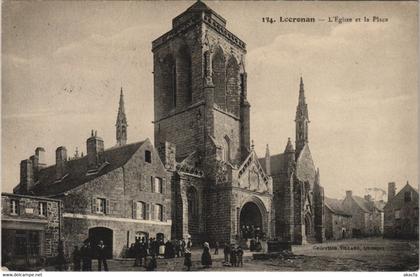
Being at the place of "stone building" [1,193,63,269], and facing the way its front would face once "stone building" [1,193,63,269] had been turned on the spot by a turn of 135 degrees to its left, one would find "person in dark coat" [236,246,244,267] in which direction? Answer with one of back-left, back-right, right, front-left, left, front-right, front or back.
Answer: right

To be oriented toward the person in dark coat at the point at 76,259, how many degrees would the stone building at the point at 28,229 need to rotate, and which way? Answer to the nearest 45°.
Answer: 0° — it already faces them

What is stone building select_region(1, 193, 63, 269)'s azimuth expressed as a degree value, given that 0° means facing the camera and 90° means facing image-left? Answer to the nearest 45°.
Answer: approximately 315°
